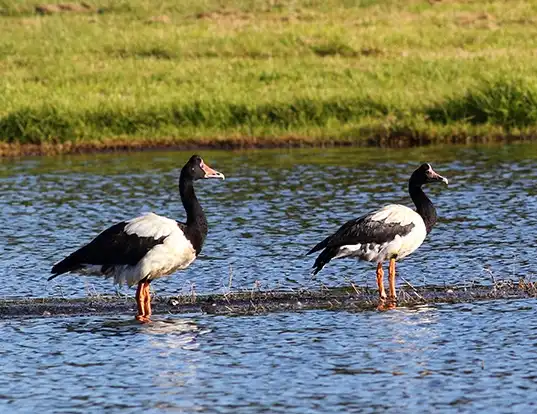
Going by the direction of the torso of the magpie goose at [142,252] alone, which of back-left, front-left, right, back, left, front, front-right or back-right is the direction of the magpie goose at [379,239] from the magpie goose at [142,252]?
front

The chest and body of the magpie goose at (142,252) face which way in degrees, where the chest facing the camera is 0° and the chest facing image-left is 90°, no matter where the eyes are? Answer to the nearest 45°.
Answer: approximately 270°

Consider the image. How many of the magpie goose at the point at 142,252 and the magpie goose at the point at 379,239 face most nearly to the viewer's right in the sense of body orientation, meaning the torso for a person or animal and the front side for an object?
2

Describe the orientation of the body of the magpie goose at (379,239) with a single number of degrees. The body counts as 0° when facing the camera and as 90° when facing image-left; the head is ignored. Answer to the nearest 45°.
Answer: approximately 270°

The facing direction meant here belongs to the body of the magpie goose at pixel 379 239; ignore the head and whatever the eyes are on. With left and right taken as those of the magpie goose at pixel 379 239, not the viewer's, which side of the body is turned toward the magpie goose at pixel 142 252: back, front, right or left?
back

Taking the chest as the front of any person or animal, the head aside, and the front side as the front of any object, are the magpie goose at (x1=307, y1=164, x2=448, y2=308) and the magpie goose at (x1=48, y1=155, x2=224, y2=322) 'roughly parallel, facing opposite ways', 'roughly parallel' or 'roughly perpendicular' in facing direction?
roughly parallel
